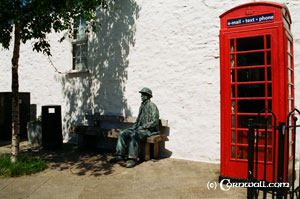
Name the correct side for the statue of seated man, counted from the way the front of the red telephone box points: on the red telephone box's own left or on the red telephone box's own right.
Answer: on the red telephone box's own right

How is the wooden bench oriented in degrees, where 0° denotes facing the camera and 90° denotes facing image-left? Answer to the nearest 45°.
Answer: approximately 45°

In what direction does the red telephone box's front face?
toward the camera

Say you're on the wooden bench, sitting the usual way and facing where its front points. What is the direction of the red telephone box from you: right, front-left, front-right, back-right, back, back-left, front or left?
left

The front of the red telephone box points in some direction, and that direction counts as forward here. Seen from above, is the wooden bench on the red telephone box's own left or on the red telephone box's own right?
on the red telephone box's own right

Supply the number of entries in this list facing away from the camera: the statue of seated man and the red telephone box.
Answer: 0
